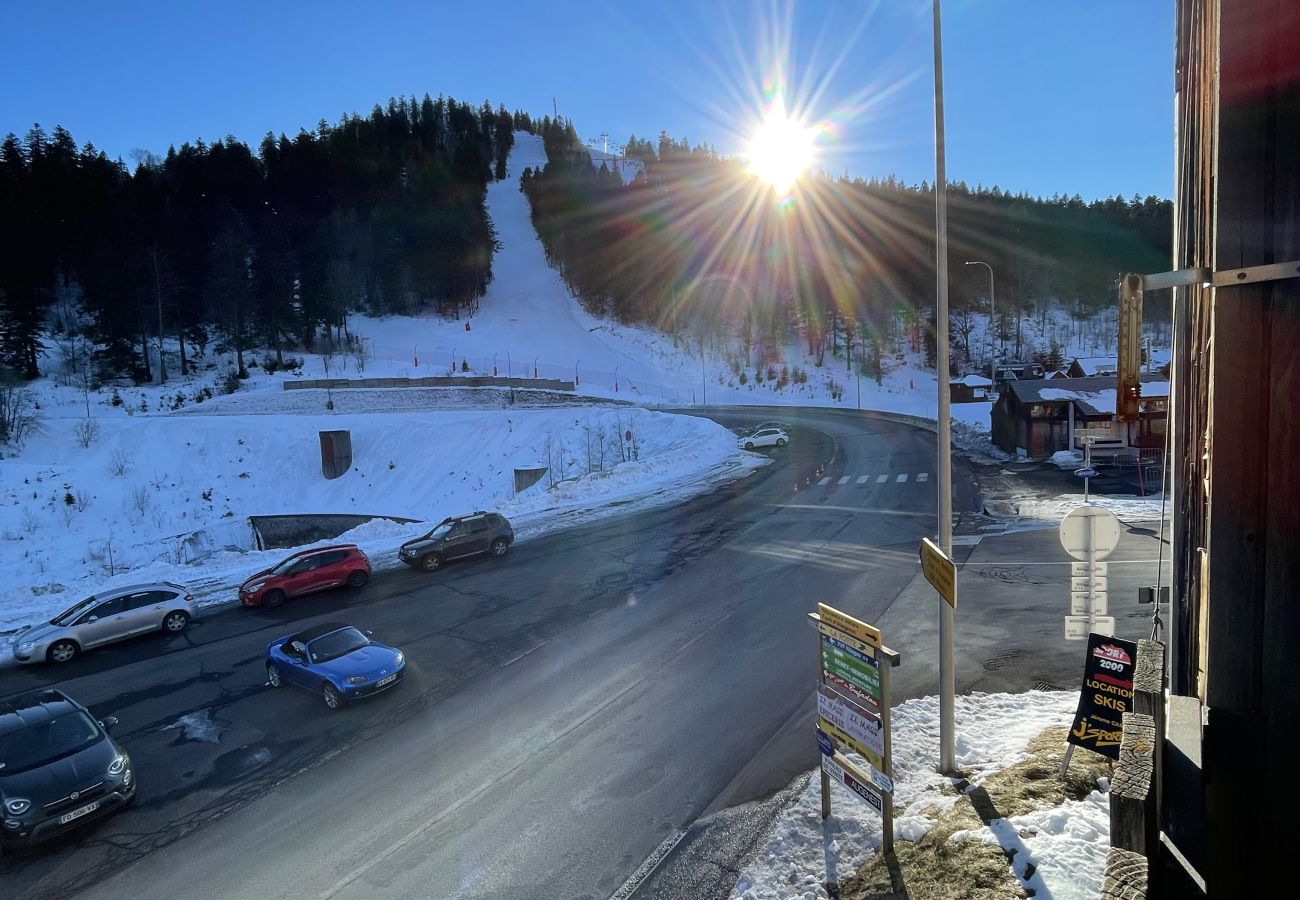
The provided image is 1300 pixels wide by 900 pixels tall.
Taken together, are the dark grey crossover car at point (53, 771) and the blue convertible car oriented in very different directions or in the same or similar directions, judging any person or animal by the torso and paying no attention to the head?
same or similar directions

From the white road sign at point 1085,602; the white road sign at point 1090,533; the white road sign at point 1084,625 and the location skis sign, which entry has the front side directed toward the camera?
the location skis sign

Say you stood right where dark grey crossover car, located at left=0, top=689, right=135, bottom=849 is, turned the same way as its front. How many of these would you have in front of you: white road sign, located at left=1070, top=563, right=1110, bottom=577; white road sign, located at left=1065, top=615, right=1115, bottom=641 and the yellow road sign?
3

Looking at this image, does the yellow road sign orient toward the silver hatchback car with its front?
no

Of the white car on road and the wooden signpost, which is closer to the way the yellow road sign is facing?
the wooden signpost

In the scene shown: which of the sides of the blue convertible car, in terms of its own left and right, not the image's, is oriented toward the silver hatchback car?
back

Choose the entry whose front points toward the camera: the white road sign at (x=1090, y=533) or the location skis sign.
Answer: the location skis sign

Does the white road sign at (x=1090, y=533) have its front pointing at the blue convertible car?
no

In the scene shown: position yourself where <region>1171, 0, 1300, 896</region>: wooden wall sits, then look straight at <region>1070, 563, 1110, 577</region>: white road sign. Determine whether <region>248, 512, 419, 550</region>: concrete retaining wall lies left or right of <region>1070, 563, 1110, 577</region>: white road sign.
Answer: left

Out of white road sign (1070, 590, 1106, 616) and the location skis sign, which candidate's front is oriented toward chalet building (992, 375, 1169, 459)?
the white road sign

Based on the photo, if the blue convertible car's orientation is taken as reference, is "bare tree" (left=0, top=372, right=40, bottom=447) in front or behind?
behind

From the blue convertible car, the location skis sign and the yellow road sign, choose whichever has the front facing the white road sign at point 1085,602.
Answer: the blue convertible car

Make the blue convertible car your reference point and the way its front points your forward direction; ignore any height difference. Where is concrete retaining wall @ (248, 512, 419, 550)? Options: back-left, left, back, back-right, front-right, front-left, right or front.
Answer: back-left

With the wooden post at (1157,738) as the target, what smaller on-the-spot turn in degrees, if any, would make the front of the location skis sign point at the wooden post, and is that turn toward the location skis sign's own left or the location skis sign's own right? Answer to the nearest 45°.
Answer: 0° — it already faces it

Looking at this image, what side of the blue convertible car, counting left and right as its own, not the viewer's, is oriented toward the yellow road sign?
front

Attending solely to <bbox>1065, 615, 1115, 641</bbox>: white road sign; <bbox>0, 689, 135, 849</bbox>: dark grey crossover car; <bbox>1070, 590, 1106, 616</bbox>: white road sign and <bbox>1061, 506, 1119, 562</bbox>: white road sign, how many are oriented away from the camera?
3
